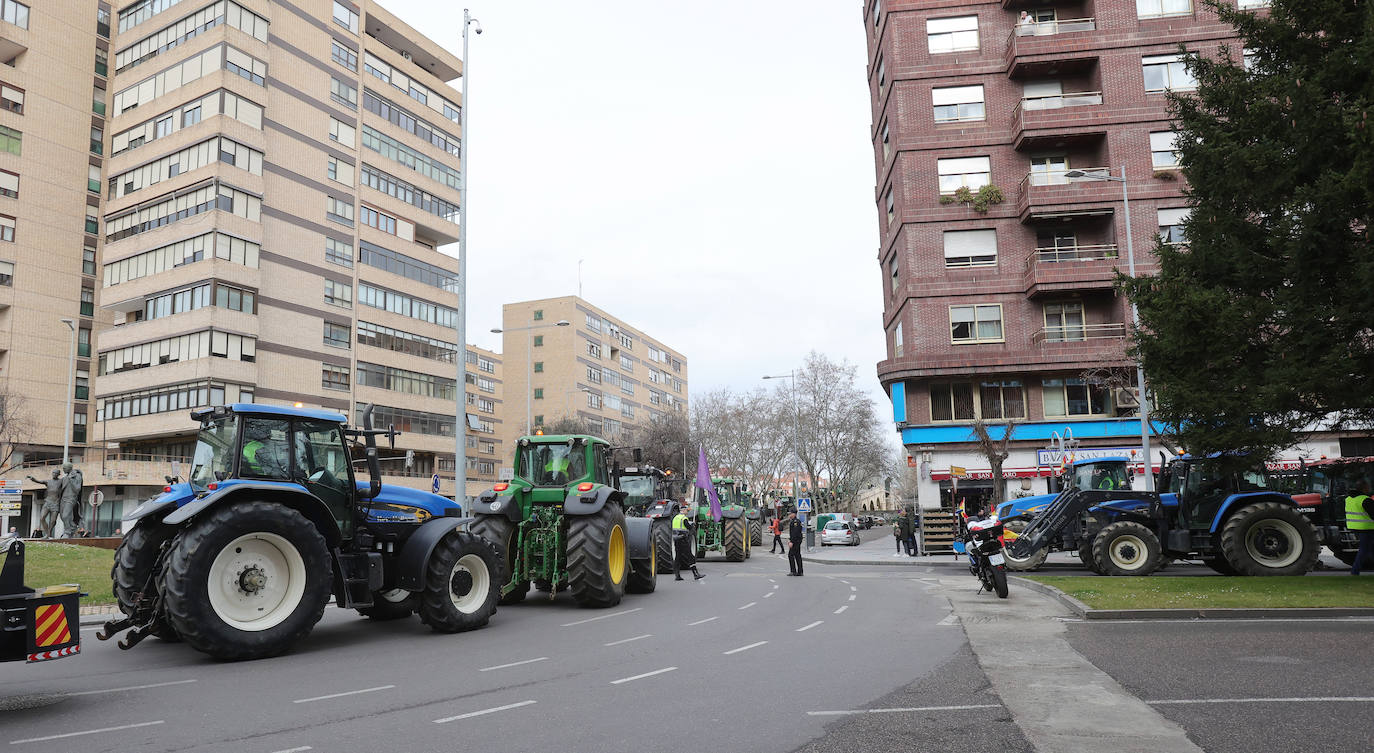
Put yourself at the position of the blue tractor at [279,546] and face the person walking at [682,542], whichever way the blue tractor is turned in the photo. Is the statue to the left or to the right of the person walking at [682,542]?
left

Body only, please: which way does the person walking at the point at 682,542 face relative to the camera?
to the viewer's right

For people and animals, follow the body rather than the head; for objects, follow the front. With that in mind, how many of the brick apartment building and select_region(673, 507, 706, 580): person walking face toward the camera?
1

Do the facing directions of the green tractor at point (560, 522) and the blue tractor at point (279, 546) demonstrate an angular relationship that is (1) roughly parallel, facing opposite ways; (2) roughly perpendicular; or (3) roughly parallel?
roughly parallel

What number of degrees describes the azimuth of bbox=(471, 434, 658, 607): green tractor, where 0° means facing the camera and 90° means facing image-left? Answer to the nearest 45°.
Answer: approximately 225°

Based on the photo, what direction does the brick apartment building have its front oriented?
toward the camera

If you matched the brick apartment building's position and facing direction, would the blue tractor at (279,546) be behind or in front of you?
in front

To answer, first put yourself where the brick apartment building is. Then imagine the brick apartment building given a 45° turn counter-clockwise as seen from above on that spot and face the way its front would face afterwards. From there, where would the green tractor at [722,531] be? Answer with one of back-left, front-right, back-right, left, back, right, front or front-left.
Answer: right

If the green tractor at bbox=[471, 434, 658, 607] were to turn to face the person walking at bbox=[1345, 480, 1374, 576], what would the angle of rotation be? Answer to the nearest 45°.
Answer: approximately 45° to its right

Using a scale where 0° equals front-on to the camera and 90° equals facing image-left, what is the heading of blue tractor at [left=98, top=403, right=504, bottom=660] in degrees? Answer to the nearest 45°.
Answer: approximately 225°

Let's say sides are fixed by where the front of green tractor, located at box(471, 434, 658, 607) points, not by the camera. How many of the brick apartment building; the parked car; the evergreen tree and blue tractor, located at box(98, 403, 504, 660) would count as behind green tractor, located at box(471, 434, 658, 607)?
1

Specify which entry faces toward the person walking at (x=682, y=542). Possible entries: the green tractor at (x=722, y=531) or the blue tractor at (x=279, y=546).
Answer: the blue tractor

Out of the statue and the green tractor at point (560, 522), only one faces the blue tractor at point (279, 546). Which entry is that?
the statue

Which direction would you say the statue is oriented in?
toward the camera

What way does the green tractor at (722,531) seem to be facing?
away from the camera

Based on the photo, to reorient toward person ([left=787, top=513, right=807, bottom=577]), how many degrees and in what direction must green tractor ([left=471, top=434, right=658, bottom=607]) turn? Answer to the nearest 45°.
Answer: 0° — it already faces them
